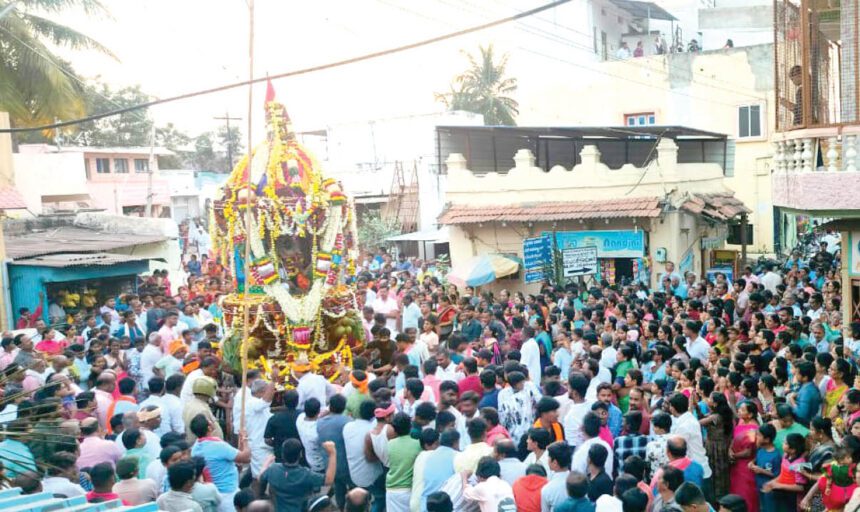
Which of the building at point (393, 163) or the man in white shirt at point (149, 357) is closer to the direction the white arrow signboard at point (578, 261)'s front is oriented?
the man in white shirt

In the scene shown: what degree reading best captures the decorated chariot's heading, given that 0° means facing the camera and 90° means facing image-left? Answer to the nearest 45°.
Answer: approximately 0°

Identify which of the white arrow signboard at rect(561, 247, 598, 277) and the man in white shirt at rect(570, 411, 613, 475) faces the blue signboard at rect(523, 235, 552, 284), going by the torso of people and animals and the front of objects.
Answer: the man in white shirt

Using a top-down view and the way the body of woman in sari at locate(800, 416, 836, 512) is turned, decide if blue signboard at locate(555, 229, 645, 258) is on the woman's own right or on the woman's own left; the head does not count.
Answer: on the woman's own right

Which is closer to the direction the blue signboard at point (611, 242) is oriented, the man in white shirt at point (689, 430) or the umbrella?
the man in white shirt

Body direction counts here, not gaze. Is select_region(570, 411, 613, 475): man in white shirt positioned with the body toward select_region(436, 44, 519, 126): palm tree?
yes

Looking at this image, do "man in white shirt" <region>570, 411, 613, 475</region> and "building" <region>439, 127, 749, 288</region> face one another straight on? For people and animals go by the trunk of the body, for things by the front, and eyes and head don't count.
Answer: yes

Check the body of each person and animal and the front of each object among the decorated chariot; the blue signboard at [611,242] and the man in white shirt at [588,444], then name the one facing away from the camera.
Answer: the man in white shirt

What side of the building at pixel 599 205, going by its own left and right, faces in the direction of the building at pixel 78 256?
right

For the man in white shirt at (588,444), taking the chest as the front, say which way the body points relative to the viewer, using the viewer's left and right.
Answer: facing away from the viewer
